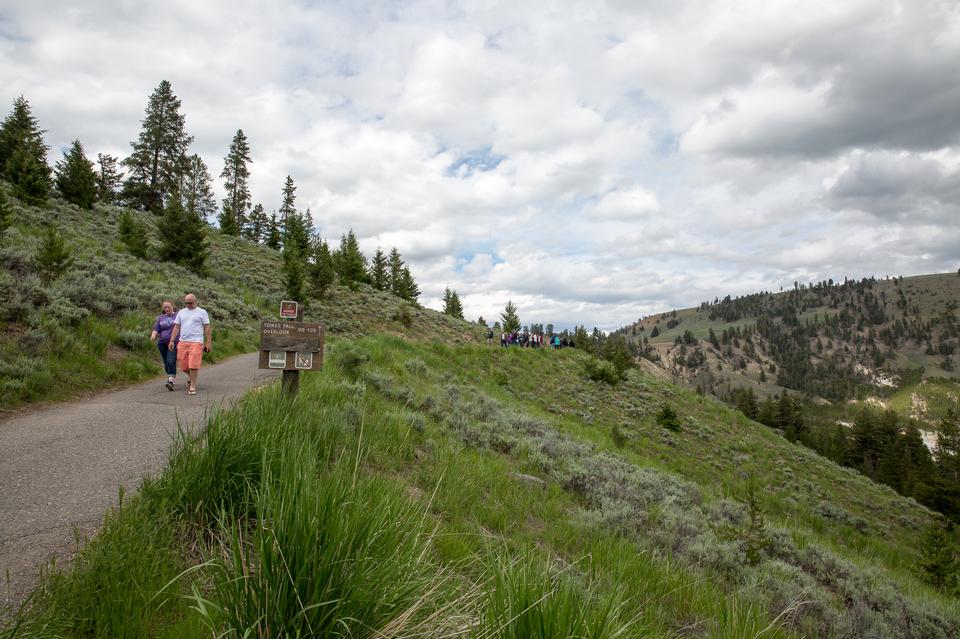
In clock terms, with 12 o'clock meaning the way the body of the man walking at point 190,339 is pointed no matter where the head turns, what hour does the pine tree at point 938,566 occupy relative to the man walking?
The pine tree is roughly at 10 o'clock from the man walking.

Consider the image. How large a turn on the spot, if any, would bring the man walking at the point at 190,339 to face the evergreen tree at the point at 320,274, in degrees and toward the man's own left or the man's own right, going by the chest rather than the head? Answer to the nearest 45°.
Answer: approximately 180°

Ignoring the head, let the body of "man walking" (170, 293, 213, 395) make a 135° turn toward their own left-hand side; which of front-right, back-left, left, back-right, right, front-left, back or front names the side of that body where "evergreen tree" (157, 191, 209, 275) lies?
front-left

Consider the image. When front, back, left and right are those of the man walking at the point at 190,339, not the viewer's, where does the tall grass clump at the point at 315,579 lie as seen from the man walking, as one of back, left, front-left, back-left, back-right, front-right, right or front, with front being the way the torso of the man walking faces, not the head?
front

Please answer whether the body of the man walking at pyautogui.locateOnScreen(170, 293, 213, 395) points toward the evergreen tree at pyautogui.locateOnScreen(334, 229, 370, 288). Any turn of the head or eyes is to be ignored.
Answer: no

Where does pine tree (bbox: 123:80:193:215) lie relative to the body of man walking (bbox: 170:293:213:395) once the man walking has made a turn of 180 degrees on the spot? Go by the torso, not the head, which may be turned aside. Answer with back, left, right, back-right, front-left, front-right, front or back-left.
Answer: front

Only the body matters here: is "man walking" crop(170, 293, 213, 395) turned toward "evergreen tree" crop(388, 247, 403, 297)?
no

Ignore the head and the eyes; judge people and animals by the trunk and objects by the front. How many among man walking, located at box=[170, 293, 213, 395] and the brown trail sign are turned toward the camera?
2

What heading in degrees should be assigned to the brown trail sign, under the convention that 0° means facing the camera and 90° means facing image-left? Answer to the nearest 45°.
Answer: approximately 0°

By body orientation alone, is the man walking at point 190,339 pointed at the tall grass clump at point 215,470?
yes

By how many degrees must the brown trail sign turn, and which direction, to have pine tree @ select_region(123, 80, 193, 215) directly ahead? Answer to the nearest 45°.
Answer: approximately 180°

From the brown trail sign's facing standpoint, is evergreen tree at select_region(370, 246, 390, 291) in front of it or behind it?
behind

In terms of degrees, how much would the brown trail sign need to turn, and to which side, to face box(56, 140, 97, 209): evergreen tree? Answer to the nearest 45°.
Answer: approximately 135° to its right

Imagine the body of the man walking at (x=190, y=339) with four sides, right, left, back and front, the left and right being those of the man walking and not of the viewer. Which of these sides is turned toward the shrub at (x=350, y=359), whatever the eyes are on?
left

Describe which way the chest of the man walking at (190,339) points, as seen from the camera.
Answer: toward the camera

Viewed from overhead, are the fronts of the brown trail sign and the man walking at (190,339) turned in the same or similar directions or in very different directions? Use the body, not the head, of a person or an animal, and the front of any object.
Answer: same or similar directions

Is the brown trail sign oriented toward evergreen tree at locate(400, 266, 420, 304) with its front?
no
